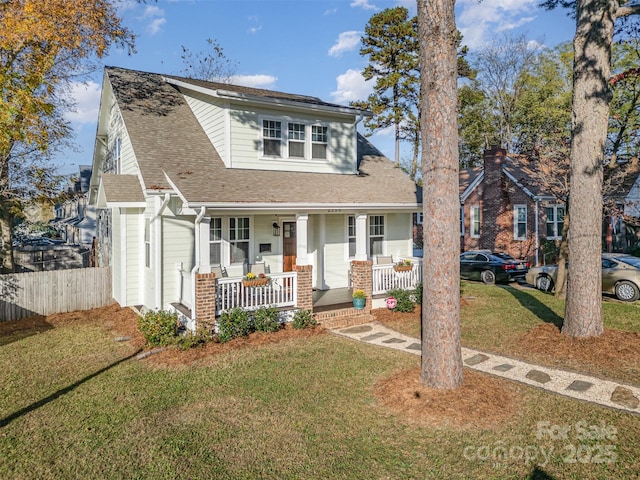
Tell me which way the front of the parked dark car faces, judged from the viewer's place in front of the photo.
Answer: facing away from the viewer and to the left of the viewer

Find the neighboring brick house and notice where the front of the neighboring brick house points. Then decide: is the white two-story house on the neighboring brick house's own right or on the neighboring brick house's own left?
on the neighboring brick house's own right

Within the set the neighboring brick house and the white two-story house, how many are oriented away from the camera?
0

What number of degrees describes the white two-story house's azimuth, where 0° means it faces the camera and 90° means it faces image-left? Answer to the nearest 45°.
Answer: approximately 315°

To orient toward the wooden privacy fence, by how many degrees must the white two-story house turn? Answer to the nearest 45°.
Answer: approximately 135° to its right

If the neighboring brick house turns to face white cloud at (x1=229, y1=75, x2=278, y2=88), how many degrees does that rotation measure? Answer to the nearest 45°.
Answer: approximately 135° to its right

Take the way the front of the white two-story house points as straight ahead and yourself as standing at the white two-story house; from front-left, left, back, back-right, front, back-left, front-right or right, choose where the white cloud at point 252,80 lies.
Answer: back-left

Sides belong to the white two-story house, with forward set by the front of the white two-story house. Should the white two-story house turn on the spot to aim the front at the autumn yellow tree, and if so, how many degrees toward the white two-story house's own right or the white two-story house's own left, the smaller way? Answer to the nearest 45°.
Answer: approximately 135° to the white two-story house's own right

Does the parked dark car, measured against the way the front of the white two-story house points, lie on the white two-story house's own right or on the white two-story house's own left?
on the white two-story house's own left

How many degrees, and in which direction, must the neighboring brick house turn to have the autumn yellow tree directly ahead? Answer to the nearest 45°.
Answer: approximately 90° to its right

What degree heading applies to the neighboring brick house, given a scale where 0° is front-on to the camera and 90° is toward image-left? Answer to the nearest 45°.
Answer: approximately 315°
